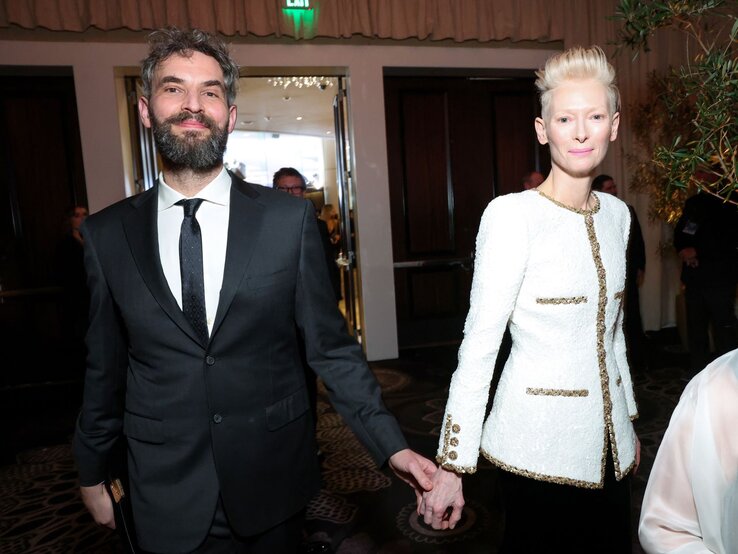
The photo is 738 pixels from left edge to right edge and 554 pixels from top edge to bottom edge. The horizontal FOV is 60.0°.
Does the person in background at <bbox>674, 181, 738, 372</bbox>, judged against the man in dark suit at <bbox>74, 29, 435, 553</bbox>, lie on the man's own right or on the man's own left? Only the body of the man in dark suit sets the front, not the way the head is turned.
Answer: on the man's own left

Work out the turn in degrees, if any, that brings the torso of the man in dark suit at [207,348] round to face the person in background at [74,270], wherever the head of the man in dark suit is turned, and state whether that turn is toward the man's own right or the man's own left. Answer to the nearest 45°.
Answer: approximately 180°

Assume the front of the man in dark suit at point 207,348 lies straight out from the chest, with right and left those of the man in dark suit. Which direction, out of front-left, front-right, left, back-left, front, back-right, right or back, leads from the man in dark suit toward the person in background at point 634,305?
back-left

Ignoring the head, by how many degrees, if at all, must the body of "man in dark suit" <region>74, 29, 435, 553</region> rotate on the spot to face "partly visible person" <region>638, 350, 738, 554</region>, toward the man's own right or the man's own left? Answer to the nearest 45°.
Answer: approximately 45° to the man's own left

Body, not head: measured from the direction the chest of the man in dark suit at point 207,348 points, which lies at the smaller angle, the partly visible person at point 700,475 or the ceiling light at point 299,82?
the partly visible person

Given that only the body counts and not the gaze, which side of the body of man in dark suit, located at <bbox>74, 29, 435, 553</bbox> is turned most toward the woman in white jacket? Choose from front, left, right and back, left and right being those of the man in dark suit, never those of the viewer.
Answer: left

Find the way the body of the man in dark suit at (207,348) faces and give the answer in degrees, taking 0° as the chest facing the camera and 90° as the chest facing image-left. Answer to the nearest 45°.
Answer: approximately 0°
